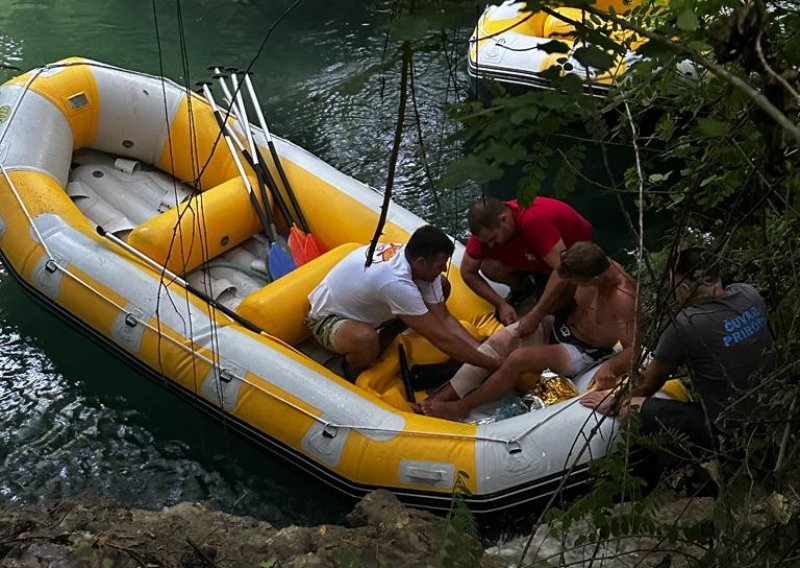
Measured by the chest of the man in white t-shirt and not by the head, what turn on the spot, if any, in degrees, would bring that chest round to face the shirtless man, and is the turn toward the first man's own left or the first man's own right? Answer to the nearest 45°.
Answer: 0° — they already face them

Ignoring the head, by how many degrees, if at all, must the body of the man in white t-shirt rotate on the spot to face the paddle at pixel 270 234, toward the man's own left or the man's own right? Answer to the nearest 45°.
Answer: approximately 135° to the man's own left

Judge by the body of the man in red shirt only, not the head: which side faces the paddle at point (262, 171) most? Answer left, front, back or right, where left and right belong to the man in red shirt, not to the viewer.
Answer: right

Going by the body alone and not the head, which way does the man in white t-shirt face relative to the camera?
to the viewer's right

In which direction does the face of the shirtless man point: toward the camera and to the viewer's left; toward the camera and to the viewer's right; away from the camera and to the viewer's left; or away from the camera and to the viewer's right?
toward the camera and to the viewer's left

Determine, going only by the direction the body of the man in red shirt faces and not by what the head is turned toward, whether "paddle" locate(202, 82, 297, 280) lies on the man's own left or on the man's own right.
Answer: on the man's own right

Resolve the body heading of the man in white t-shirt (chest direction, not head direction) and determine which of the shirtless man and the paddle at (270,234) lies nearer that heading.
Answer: the shirtless man

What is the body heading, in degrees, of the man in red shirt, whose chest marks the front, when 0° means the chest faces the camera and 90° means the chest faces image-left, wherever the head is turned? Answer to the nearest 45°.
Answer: approximately 45°

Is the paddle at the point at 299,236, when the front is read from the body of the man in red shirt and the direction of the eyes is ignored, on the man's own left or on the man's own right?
on the man's own right

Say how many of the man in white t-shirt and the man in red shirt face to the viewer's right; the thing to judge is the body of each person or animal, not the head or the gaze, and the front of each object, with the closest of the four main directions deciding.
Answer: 1
